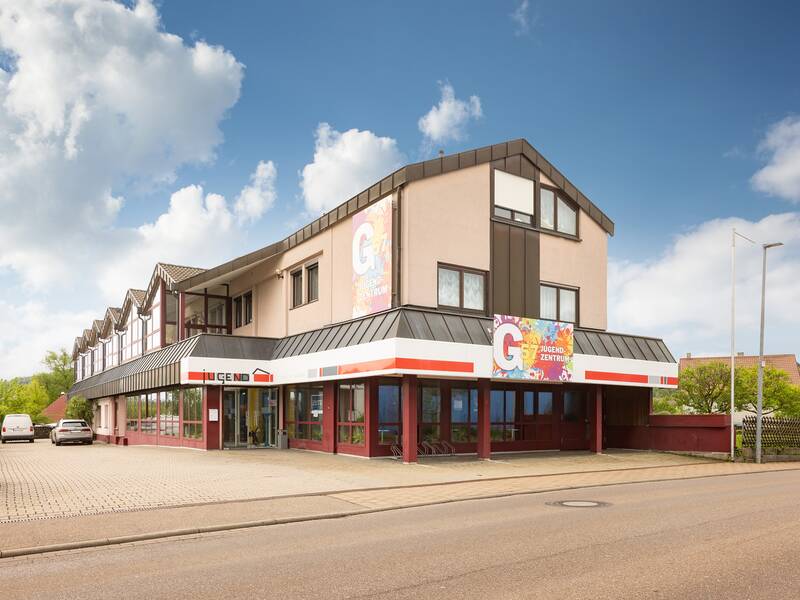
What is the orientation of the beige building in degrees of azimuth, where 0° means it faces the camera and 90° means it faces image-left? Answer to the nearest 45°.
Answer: approximately 45°

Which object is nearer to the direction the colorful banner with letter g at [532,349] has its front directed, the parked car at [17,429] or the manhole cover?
the manhole cover
